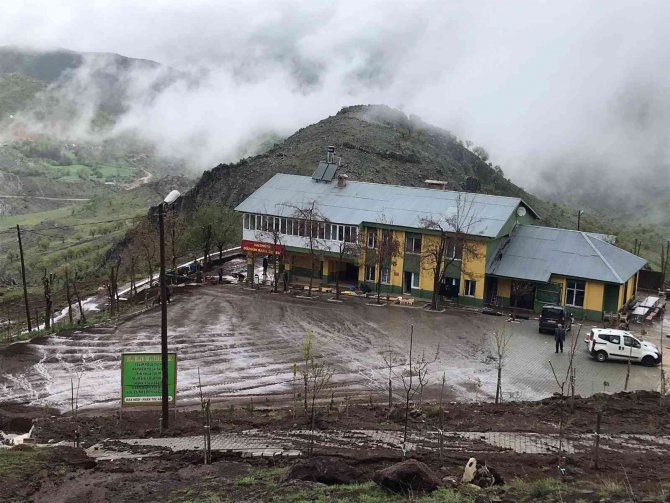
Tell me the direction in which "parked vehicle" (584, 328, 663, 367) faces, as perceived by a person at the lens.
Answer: facing to the right of the viewer

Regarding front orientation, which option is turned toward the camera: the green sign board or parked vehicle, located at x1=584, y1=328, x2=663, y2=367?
the green sign board

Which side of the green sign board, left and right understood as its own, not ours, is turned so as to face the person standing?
left

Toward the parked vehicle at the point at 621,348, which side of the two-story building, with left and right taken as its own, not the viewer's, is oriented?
left

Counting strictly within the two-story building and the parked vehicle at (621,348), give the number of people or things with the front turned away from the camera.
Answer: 0

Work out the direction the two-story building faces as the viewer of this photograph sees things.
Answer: facing the viewer and to the left of the viewer

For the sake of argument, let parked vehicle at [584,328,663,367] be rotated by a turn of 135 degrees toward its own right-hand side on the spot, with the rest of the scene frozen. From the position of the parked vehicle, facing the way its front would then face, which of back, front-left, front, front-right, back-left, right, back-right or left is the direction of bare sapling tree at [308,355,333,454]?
front

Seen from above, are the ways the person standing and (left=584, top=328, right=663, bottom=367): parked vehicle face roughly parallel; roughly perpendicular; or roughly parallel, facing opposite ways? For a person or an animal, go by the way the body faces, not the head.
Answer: roughly perpendicular

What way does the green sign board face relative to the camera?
toward the camera

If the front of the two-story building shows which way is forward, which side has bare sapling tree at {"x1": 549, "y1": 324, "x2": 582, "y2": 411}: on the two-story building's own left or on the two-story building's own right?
on the two-story building's own left
